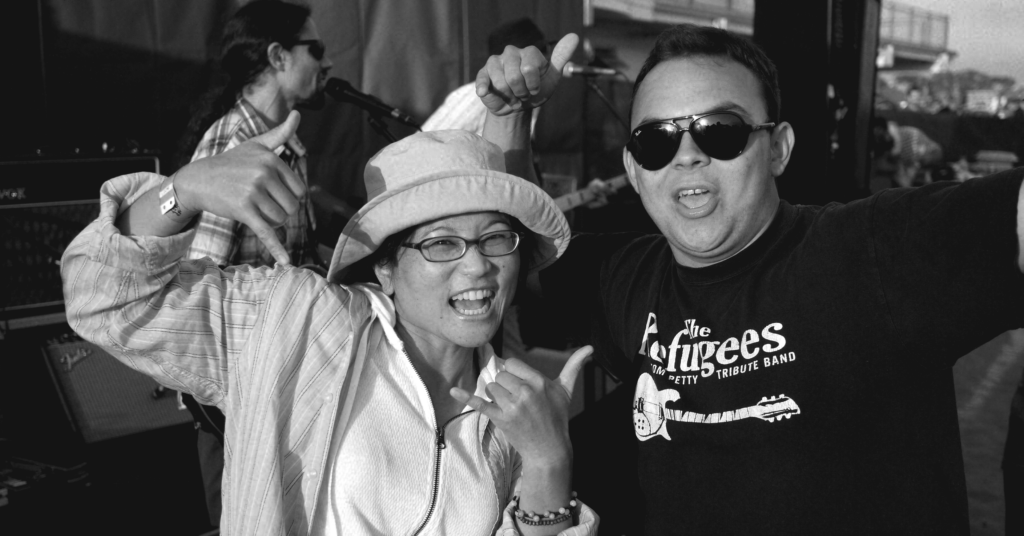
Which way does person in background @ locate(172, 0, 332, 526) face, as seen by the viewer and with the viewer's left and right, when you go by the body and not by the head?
facing to the right of the viewer

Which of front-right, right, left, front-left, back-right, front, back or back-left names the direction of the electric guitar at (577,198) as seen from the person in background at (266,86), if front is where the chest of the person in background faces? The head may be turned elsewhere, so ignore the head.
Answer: front-left

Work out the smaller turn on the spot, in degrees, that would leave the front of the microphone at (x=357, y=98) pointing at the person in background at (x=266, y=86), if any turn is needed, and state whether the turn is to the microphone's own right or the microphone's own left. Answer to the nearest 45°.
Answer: approximately 45° to the microphone's own left

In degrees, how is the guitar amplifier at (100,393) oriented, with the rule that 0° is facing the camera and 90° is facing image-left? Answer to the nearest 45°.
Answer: approximately 315°

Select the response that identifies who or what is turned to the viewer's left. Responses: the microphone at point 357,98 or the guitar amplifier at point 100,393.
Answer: the microphone

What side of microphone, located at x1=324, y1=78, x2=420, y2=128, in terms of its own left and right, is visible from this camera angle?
left

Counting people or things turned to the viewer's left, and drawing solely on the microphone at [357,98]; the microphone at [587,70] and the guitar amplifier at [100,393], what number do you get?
2

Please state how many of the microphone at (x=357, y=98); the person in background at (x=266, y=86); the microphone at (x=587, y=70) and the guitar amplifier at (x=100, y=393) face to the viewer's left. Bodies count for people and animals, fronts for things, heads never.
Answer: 2

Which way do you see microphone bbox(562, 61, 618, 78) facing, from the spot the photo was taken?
facing to the left of the viewer

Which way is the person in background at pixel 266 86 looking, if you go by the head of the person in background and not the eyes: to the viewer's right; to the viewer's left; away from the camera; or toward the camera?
to the viewer's right
